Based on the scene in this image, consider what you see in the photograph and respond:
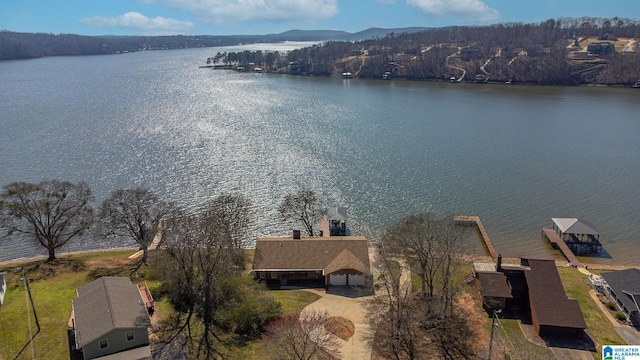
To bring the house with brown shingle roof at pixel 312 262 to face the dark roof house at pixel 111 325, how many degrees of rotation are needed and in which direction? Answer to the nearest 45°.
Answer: approximately 45° to its right

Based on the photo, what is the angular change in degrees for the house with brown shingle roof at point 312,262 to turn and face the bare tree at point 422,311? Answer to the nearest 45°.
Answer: approximately 45° to its left

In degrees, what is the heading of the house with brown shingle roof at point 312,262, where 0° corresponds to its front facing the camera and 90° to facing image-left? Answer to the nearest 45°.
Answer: approximately 0°

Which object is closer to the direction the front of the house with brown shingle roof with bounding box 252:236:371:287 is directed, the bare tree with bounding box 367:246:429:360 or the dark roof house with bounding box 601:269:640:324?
the bare tree

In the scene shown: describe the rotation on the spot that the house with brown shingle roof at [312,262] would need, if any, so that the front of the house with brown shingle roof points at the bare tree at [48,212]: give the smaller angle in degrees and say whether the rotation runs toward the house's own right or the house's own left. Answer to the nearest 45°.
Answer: approximately 90° to the house's own right

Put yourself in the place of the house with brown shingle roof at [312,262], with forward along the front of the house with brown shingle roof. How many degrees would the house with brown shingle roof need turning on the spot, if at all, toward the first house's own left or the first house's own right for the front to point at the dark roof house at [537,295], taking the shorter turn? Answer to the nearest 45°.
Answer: approximately 90° to the first house's own left

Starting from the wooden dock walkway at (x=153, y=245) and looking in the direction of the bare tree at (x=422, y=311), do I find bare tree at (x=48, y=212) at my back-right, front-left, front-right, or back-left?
back-right

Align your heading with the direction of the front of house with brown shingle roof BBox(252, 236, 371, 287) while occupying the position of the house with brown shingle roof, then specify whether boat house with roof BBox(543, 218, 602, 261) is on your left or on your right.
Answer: on your left

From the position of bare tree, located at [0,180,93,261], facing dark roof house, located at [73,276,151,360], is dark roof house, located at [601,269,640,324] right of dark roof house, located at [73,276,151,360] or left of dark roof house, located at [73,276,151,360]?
left

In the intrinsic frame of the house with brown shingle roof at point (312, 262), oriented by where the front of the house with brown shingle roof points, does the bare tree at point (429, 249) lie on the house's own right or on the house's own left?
on the house's own left

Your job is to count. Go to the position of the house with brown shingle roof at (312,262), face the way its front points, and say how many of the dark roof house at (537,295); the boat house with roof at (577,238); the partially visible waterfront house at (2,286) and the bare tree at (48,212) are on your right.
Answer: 2

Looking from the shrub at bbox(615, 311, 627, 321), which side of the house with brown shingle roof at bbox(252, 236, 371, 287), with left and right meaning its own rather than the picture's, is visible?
left

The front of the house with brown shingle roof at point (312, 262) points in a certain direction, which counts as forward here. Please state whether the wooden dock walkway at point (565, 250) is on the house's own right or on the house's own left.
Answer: on the house's own left
